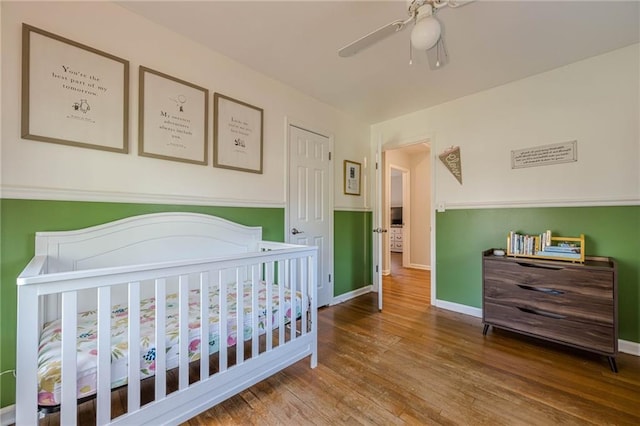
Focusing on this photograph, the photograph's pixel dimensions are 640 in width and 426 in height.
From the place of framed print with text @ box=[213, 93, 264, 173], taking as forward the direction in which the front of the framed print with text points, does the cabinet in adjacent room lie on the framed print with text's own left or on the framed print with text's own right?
on the framed print with text's own left

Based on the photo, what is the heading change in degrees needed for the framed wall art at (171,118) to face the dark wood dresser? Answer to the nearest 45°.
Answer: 0° — it already faces it

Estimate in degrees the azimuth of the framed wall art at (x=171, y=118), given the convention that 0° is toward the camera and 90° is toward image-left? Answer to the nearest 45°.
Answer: approximately 315°

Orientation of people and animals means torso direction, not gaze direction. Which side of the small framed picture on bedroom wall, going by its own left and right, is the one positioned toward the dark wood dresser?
front

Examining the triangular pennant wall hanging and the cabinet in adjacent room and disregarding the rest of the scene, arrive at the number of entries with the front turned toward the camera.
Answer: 2

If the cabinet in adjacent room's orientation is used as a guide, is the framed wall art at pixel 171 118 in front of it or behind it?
in front

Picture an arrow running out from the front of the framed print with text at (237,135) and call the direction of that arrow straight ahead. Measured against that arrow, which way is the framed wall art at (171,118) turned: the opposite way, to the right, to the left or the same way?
the same way

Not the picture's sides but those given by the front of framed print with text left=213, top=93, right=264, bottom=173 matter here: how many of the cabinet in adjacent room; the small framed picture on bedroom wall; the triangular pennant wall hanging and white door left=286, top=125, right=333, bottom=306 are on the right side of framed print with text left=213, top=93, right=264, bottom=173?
0

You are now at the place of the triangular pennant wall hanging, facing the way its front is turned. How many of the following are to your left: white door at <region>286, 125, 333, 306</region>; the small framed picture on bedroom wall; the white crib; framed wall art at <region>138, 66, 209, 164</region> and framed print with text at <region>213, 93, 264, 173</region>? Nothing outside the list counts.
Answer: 0

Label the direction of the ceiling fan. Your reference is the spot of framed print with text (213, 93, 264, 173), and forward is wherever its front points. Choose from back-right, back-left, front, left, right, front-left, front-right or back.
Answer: front

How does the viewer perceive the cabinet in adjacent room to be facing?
facing the viewer

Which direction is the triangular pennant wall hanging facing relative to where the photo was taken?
toward the camera

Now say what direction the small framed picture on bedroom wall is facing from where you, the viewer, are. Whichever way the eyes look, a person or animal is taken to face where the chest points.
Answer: facing the viewer and to the right of the viewer

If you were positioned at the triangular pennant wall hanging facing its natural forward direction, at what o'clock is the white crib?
The white crib is roughly at 1 o'clock from the triangular pennant wall hanging.
